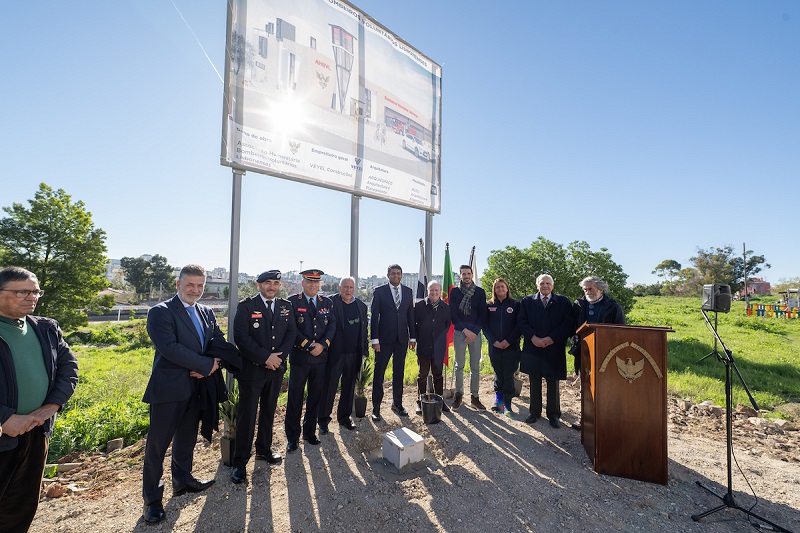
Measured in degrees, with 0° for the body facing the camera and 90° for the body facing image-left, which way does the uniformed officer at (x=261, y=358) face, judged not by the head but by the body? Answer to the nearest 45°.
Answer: approximately 315°

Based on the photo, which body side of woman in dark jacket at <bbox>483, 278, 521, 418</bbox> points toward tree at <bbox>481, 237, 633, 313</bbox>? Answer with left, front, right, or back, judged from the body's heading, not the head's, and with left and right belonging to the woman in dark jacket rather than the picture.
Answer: back

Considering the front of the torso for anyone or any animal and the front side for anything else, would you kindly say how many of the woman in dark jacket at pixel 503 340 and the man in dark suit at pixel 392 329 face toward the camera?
2

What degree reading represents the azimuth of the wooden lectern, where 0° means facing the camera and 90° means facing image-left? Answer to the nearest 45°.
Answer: approximately 0°

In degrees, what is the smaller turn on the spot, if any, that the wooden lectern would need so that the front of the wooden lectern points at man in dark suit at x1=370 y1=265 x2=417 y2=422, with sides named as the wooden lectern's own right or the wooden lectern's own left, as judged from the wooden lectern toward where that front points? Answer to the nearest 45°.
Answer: approximately 90° to the wooden lectern's own right

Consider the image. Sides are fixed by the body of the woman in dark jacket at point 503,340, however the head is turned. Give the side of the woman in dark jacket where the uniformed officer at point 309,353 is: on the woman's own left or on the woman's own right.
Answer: on the woman's own right

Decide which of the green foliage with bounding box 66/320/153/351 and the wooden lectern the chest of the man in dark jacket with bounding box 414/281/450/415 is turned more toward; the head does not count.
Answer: the wooden lectern

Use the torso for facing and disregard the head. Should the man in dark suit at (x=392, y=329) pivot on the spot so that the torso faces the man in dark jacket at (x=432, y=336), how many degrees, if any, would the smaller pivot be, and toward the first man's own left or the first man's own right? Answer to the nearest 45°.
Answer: approximately 90° to the first man's own left
